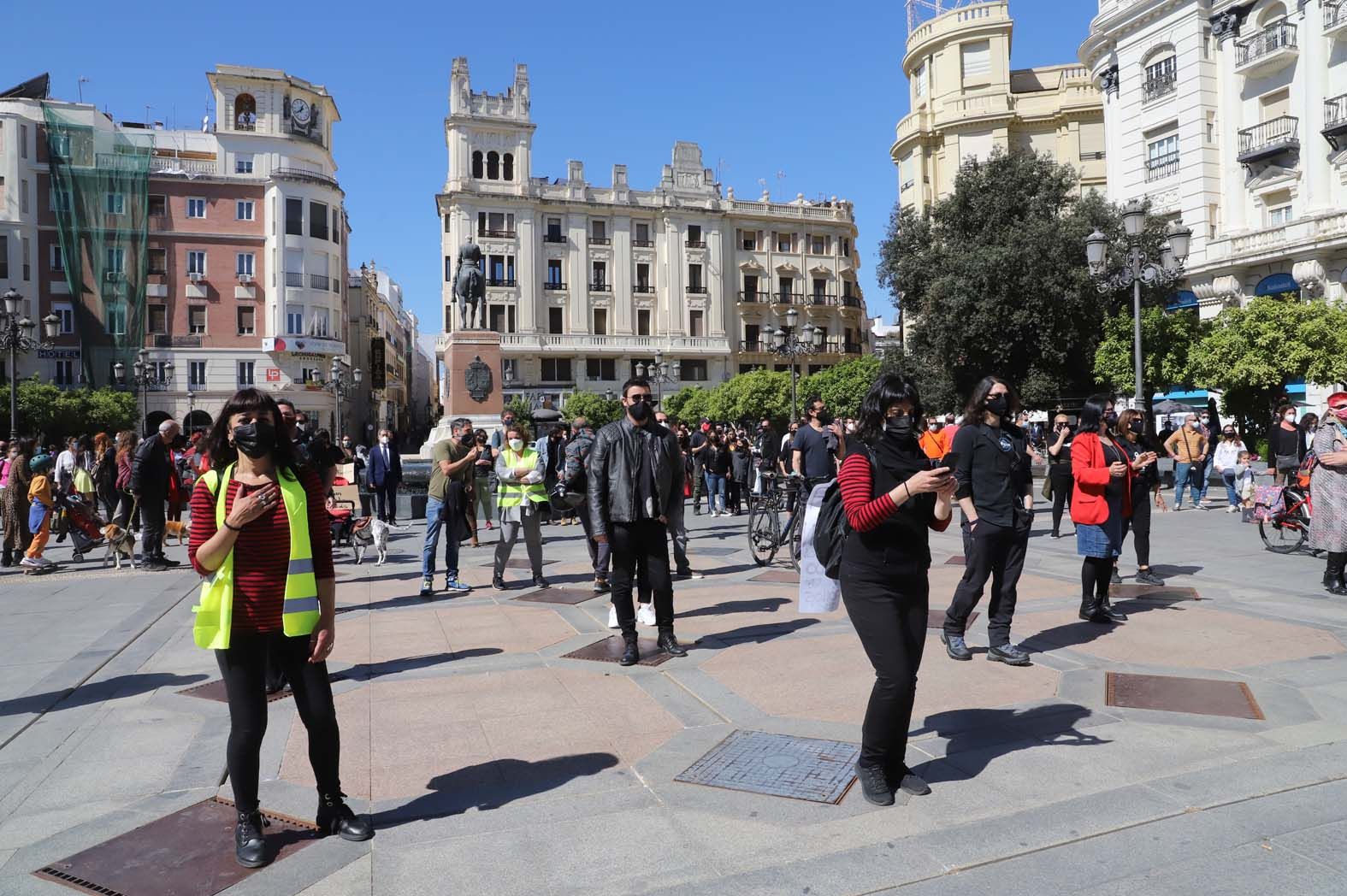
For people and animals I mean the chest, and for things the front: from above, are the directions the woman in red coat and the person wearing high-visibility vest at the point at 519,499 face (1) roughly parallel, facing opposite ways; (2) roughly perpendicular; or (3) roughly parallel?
roughly parallel

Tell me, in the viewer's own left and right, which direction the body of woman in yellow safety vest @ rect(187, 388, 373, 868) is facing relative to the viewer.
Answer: facing the viewer

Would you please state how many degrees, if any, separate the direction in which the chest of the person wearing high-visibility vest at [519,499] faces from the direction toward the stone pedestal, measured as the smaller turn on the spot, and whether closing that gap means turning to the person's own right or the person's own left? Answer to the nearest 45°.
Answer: approximately 180°

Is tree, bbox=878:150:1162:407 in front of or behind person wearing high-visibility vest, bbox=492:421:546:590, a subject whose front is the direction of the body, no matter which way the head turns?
behind

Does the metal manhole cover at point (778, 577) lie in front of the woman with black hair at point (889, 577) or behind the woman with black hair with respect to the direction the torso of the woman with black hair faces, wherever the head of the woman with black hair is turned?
behind

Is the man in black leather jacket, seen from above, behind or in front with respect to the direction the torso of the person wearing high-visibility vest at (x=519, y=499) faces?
in front

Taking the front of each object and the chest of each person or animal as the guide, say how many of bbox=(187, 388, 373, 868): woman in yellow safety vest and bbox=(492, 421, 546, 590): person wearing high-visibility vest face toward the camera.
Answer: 2

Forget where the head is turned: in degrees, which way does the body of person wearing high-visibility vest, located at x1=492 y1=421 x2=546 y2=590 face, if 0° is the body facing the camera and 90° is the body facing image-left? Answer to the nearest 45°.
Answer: approximately 0°

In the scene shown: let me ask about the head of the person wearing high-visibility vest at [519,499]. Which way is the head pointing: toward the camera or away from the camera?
toward the camera

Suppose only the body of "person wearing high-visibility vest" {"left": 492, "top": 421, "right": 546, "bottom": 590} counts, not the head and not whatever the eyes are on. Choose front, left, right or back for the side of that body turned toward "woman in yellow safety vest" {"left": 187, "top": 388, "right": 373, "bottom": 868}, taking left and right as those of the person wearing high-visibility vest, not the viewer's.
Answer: front

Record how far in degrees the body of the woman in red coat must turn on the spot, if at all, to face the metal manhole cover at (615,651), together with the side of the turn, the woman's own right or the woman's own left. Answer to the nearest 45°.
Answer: approximately 90° to the woman's own right

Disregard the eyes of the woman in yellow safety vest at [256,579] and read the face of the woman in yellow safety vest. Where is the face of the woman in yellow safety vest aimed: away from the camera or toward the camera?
toward the camera

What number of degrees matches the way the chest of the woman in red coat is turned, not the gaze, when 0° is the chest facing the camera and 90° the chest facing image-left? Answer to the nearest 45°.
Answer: approximately 315°
